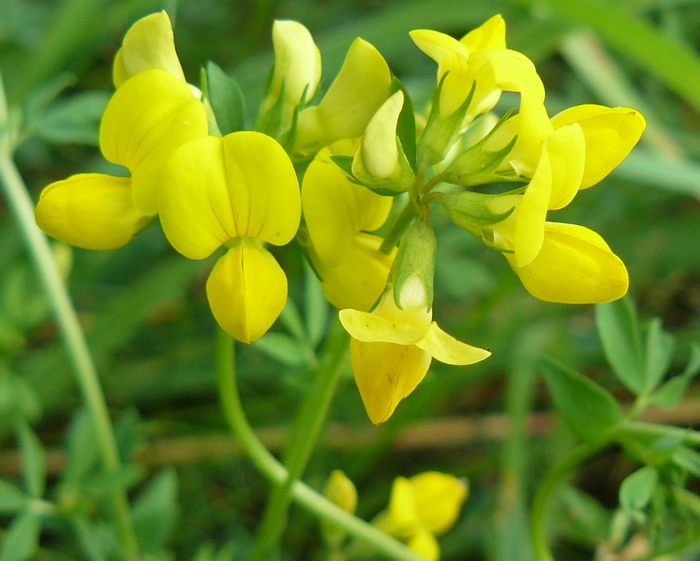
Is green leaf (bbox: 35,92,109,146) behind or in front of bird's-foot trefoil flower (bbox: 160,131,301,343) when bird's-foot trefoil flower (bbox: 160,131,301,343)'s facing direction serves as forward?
behind

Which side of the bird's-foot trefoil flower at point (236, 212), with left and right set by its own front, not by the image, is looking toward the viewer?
front
